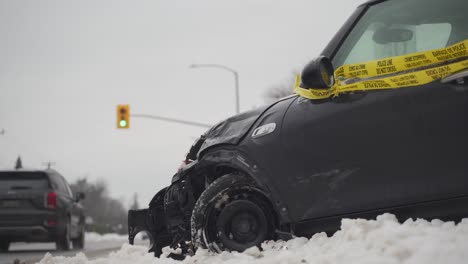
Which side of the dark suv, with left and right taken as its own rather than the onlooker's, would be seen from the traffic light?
front

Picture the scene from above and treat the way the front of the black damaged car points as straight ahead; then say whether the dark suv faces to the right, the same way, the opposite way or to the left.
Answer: to the right

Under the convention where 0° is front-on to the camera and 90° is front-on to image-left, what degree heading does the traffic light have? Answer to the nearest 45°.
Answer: approximately 0°

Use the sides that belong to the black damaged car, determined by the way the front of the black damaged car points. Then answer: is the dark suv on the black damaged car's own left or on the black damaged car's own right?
on the black damaged car's own right

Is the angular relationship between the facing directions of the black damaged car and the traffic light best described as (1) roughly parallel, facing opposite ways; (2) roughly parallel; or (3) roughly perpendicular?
roughly perpendicular

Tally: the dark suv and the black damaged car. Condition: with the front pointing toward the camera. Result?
0

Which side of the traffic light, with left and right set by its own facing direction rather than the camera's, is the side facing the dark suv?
front

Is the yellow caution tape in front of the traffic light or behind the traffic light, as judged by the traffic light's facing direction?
in front

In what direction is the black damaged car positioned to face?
to the viewer's left

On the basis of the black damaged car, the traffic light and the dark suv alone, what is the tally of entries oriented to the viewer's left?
1

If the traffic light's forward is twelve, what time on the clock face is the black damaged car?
The black damaged car is roughly at 12 o'clock from the traffic light.

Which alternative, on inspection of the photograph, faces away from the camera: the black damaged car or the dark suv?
the dark suv

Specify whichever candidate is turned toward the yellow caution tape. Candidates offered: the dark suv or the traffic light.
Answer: the traffic light

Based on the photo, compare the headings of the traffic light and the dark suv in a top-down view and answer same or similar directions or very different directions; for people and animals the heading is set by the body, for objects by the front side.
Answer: very different directions

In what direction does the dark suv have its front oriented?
away from the camera
